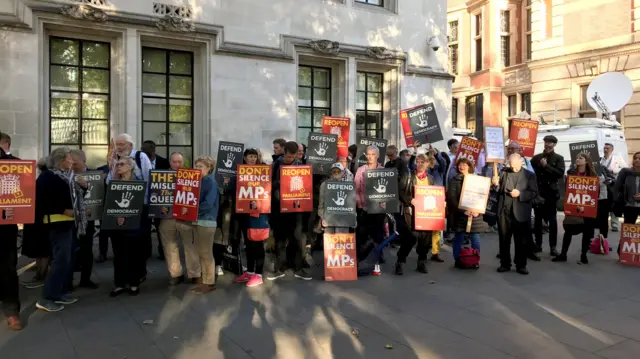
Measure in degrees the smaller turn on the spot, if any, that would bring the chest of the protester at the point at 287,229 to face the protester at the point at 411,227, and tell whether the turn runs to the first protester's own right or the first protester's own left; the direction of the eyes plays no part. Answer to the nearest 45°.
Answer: approximately 90° to the first protester's own left

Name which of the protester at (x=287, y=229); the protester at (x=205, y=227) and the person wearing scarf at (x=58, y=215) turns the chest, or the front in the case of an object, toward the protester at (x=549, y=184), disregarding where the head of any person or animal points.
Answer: the person wearing scarf

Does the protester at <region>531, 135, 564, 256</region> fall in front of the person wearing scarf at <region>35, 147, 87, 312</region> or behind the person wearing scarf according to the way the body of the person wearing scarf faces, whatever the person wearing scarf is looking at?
in front

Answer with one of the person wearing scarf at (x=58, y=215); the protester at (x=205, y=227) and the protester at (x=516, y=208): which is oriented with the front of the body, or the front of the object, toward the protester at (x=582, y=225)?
the person wearing scarf

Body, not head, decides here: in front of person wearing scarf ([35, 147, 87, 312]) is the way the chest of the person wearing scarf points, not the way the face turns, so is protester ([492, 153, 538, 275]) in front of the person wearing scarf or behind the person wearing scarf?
in front

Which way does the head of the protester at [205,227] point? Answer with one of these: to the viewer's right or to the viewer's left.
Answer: to the viewer's left
